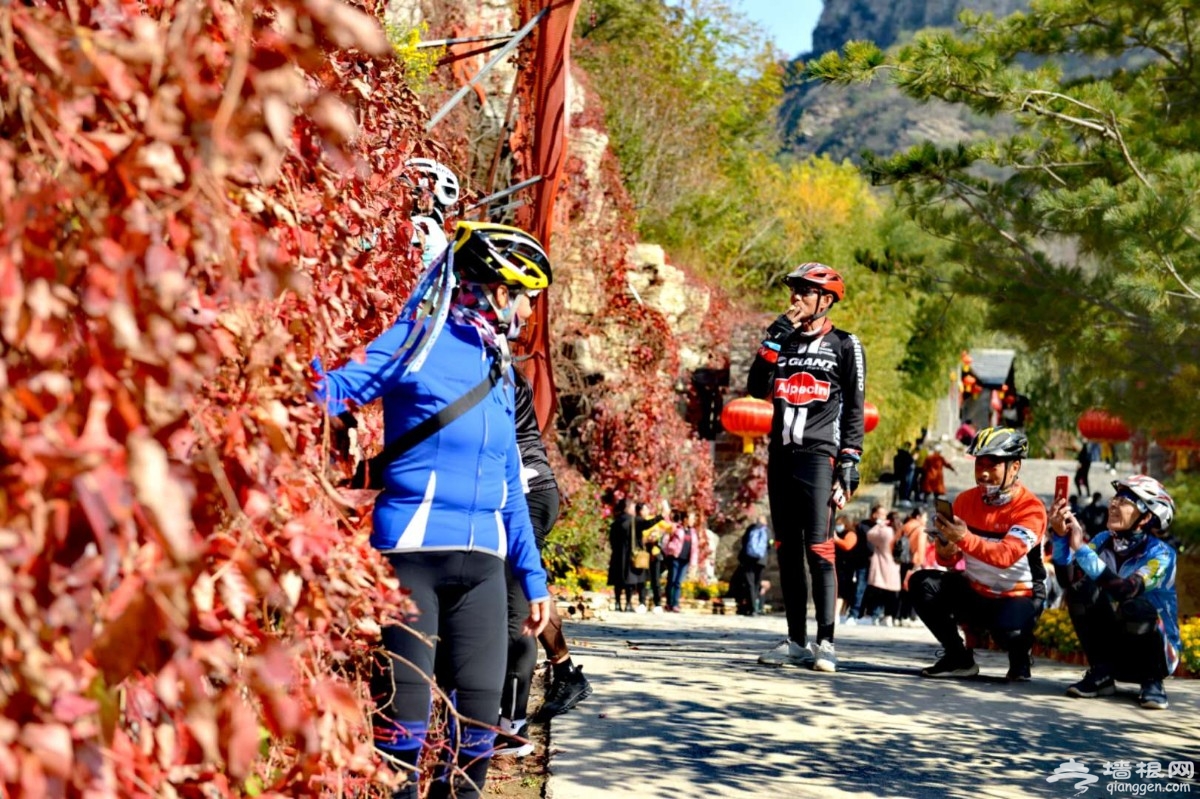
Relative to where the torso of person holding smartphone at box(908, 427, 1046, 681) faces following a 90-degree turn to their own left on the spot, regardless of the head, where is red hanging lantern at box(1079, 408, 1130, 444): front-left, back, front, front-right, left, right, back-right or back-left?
back-left

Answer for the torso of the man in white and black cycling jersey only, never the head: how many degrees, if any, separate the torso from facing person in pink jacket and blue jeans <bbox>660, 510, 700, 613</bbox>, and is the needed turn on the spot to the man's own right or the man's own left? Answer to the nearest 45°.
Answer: approximately 135° to the man's own right

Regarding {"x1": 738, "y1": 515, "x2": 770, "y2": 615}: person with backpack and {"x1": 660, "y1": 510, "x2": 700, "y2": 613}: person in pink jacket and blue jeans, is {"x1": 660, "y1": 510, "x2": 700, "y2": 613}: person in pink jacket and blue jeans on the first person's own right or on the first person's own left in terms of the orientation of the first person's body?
on the first person's own left

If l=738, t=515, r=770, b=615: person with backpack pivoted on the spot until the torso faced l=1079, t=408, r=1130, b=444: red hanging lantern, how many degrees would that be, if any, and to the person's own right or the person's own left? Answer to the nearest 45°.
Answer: approximately 45° to the person's own right

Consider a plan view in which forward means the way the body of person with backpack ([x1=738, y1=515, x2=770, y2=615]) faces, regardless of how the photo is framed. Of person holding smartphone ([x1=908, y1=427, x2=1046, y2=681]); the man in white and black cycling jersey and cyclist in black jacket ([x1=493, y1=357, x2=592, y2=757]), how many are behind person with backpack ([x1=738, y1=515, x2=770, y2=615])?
3

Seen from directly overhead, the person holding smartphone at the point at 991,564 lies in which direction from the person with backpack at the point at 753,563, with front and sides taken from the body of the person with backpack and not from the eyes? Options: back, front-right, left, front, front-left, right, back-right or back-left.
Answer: back

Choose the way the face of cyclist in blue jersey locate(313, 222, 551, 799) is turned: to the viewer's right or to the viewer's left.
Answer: to the viewer's right

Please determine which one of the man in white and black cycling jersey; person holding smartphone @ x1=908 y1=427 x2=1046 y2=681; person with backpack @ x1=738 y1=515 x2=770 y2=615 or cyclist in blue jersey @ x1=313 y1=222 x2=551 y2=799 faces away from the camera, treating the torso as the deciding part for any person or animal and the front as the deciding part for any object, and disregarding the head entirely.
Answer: the person with backpack

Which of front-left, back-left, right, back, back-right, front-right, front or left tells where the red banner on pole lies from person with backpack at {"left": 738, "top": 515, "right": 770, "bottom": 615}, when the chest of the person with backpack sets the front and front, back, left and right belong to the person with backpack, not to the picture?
back

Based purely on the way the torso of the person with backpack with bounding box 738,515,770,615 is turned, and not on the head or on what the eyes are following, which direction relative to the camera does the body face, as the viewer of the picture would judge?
away from the camera

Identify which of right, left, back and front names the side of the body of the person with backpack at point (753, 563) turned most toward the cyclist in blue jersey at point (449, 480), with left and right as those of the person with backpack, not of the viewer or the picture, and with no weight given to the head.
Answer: back

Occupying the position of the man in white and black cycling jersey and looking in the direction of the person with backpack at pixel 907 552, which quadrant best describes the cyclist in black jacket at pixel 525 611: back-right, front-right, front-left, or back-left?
back-left
